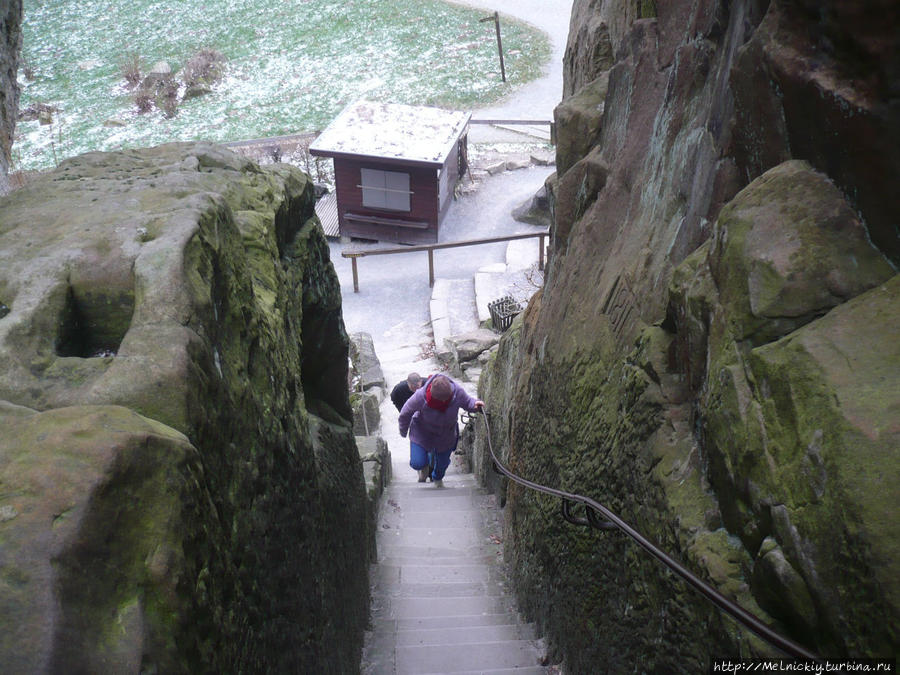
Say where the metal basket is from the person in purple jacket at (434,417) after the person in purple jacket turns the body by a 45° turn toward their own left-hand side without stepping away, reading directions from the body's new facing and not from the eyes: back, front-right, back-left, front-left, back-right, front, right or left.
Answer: back-left

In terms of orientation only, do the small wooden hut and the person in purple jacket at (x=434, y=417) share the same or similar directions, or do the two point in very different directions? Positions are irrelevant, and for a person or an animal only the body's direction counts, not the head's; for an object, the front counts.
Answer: same or similar directions

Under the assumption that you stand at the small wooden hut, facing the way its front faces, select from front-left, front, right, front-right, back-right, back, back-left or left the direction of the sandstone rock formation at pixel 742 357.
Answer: front

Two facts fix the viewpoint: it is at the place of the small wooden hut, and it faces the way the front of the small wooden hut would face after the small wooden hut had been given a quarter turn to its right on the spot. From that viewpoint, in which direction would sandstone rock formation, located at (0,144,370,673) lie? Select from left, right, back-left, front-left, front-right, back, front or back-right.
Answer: left

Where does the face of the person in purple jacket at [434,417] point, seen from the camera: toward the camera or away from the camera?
toward the camera

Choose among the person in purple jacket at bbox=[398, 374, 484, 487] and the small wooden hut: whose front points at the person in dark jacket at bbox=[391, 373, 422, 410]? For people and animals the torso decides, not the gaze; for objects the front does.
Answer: the small wooden hut

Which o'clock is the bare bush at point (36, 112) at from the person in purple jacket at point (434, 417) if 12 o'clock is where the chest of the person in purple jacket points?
The bare bush is roughly at 5 o'clock from the person in purple jacket.

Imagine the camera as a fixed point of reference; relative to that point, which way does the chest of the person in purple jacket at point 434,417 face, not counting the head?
toward the camera

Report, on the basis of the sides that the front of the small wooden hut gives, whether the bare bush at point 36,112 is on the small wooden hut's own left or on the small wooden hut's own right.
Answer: on the small wooden hut's own right

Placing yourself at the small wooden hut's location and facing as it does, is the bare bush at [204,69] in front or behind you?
behind

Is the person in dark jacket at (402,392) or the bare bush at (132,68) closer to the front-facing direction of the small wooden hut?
the person in dark jacket

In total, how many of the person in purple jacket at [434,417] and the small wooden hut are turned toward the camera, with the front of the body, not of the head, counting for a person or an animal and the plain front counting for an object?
2

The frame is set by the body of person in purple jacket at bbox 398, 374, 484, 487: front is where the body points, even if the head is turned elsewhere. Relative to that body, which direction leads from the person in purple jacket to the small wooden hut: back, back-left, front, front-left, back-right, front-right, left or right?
back

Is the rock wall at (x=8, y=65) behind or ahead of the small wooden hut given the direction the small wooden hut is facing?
ahead

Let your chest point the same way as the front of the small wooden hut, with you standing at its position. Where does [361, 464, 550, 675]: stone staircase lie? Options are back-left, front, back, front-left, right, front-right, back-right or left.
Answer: front

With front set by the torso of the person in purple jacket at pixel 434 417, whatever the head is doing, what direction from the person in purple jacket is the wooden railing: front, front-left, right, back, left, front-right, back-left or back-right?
back
